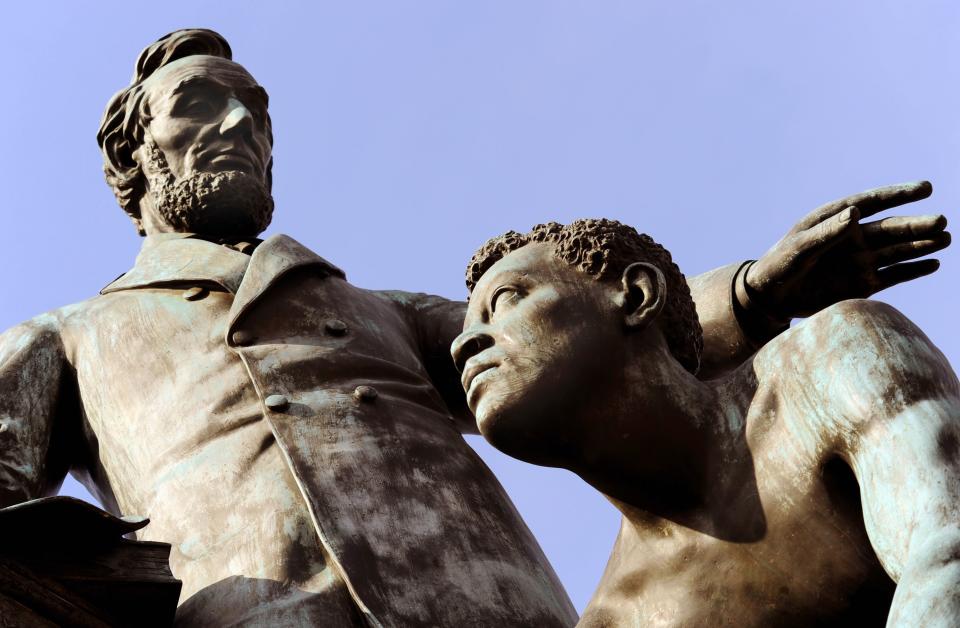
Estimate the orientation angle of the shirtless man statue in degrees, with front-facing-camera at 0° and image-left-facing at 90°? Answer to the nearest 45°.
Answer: approximately 45°

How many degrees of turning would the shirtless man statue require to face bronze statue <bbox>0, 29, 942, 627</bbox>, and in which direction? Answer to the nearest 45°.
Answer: approximately 90° to its right
